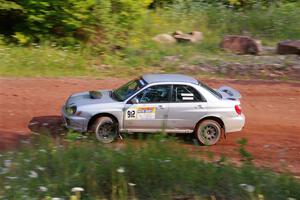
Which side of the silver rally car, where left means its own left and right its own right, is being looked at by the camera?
left

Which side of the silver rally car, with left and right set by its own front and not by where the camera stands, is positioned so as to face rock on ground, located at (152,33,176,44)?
right

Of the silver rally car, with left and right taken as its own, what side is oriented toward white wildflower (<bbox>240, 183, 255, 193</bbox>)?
left

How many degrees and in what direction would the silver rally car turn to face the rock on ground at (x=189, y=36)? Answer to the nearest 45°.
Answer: approximately 90° to its right

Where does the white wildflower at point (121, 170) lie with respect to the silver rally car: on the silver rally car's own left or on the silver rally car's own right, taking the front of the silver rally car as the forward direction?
on the silver rally car's own left

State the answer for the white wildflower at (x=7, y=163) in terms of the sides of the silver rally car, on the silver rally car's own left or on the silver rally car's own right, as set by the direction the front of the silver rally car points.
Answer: on the silver rally car's own left
